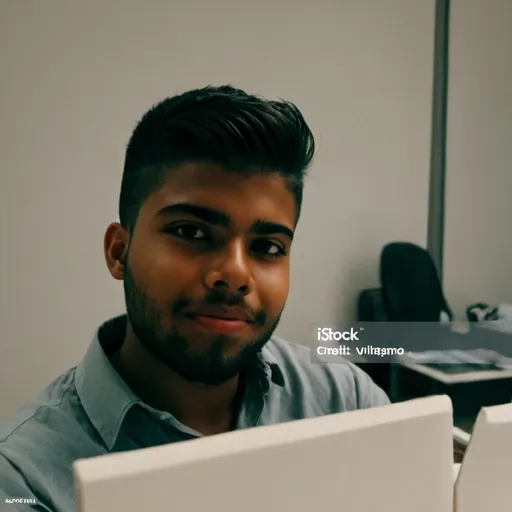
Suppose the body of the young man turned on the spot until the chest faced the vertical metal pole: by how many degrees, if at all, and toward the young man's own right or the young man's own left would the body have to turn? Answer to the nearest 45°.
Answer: approximately 90° to the young man's own left

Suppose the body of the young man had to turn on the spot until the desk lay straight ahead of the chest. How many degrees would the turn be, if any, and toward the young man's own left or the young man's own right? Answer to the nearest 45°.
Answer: approximately 90° to the young man's own left

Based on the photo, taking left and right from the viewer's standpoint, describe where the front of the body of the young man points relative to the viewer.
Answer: facing the viewer and to the right of the viewer

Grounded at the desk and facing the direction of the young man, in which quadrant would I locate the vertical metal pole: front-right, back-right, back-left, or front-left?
back-right
